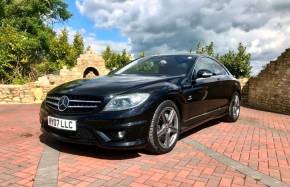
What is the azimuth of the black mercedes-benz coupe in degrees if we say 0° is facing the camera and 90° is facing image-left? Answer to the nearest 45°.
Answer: approximately 45°

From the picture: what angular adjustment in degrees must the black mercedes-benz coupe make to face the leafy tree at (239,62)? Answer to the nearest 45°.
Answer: approximately 135° to its right

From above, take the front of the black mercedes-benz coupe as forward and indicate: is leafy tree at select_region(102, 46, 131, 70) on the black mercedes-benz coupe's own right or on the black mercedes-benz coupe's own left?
on the black mercedes-benz coupe's own right

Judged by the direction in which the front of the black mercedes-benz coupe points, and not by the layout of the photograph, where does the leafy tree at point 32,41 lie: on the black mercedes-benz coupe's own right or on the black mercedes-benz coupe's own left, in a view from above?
on the black mercedes-benz coupe's own right
